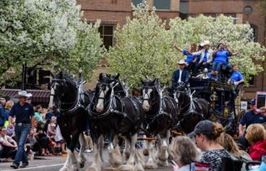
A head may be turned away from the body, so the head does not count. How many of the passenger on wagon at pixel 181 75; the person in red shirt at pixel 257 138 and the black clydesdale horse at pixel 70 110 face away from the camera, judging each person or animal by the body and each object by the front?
1

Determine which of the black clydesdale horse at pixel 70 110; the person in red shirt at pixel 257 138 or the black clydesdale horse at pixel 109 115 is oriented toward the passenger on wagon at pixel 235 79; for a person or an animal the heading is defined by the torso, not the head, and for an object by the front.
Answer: the person in red shirt

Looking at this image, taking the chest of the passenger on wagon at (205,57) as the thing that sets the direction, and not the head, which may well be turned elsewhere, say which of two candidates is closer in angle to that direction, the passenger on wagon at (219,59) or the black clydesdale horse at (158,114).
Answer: the black clydesdale horse

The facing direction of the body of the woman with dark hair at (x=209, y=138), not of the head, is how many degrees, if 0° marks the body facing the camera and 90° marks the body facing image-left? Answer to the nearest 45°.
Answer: approximately 135°

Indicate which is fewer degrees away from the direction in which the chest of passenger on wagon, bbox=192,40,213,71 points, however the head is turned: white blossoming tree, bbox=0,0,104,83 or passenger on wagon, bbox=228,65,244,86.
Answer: the white blossoming tree

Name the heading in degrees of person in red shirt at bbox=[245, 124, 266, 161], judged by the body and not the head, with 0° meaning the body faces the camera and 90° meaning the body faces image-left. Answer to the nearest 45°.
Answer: approximately 180°

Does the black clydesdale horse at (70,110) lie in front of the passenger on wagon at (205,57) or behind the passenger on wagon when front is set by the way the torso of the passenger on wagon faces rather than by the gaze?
in front
